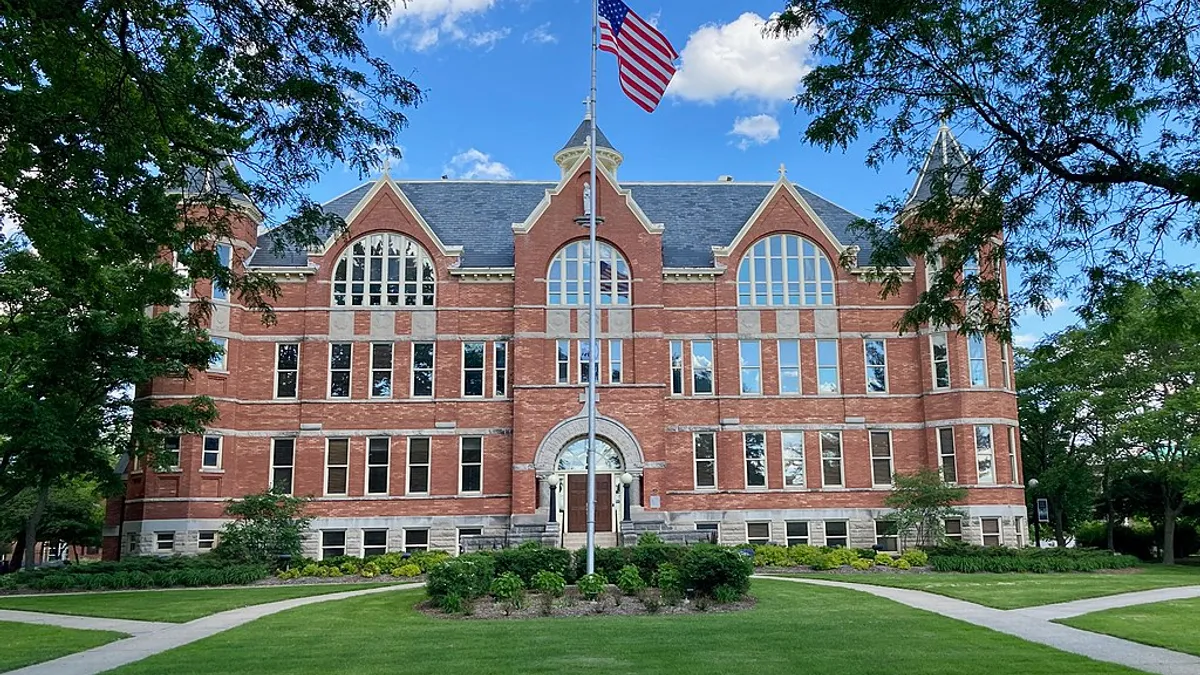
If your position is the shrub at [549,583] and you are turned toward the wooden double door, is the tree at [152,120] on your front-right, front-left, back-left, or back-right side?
back-left

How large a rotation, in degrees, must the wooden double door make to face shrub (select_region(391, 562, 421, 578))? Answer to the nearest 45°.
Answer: approximately 45° to its right

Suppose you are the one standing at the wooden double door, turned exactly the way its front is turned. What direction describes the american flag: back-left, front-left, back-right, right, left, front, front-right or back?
front

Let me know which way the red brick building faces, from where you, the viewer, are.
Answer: facing the viewer

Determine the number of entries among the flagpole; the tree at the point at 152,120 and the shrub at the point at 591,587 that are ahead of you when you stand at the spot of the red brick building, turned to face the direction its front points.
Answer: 3

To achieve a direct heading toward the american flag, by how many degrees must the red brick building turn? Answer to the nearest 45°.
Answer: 0° — it already faces it

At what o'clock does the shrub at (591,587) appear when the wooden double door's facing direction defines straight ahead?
The shrub is roughly at 12 o'clock from the wooden double door.

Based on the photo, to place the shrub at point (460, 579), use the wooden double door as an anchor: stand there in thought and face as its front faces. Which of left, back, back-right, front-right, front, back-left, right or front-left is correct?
front

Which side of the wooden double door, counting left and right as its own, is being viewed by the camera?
front

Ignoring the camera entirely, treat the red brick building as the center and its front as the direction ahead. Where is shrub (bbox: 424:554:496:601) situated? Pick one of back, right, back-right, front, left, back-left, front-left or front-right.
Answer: front

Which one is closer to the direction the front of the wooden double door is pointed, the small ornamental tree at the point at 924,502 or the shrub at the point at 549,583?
the shrub

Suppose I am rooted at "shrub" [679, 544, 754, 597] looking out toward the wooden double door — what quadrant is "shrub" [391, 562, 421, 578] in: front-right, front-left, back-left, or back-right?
front-left

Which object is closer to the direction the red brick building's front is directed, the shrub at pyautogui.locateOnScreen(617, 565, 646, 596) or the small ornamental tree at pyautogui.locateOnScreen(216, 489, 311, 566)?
the shrub

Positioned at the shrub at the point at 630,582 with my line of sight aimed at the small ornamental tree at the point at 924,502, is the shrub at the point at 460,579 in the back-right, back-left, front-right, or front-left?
back-left

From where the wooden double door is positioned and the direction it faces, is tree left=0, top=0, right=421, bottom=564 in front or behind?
in front

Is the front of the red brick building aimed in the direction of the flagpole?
yes

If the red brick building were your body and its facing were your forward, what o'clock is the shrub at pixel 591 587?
The shrub is roughly at 12 o'clock from the red brick building.

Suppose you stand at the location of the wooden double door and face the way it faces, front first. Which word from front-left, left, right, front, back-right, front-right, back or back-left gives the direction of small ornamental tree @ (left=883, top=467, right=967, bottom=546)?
left
